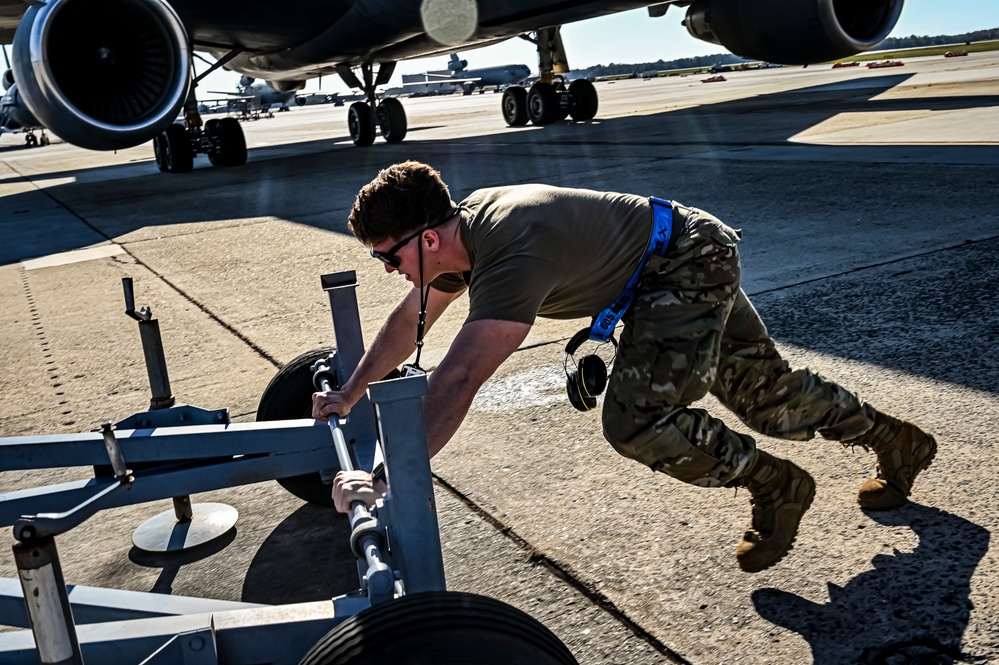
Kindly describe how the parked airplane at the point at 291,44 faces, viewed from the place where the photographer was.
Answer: facing the viewer and to the right of the viewer

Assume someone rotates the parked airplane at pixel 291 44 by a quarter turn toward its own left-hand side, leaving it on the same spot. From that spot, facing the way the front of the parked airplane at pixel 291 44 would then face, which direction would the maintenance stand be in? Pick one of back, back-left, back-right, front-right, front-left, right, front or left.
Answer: back-right

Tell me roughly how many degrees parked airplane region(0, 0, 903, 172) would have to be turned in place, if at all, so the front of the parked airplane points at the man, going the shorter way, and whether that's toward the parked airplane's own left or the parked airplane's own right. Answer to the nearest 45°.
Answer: approximately 45° to the parked airplane's own right
